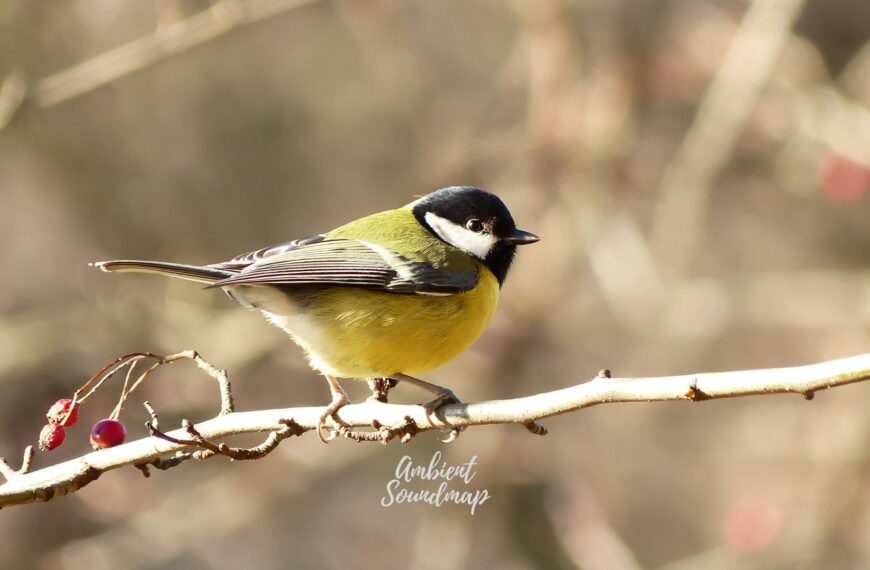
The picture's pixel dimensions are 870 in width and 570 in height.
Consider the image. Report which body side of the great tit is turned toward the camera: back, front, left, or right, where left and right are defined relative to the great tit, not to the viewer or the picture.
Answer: right

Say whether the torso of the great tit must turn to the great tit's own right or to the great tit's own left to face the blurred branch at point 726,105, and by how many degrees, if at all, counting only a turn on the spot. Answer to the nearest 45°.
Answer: approximately 45° to the great tit's own left
